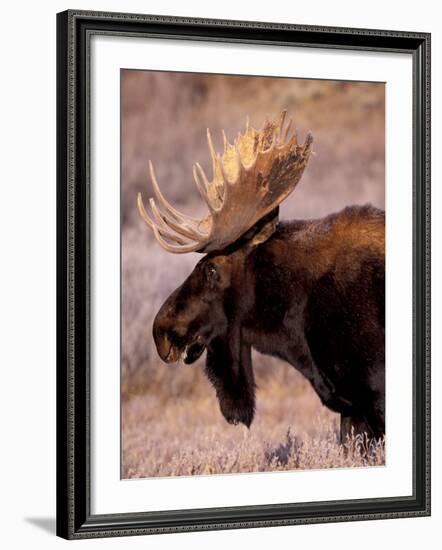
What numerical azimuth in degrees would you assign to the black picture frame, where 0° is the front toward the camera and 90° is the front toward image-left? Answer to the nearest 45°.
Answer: approximately 315°
